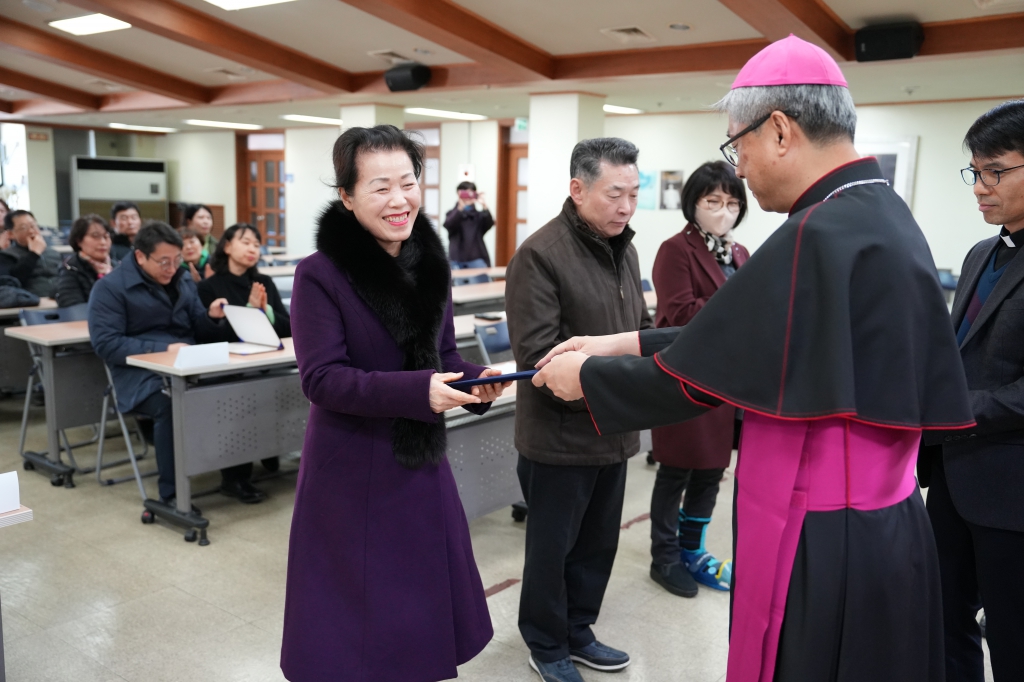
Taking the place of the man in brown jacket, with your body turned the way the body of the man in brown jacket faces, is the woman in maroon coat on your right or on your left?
on your left

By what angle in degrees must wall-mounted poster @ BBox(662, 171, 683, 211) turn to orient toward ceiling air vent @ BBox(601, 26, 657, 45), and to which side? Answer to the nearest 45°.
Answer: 0° — it already faces it

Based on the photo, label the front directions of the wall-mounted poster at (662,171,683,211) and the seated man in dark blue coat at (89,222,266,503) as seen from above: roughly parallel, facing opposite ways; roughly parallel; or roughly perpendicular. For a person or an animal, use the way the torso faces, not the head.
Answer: roughly perpendicular

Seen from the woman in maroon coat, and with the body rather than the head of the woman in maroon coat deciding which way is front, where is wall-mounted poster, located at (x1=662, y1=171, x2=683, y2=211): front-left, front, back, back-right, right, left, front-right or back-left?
back-left

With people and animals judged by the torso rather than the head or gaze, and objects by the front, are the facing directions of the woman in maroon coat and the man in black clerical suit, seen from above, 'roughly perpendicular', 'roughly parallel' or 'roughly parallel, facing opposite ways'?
roughly perpendicular

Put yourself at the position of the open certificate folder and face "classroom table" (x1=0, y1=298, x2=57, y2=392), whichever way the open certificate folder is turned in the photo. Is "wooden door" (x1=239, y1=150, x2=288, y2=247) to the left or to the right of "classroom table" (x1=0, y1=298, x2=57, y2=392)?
right

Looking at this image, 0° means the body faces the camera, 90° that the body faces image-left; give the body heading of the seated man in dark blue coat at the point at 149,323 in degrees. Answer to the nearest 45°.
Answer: approximately 315°

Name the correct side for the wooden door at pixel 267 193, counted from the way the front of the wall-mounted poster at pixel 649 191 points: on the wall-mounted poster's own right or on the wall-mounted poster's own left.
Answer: on the wall-mounted poster's own right

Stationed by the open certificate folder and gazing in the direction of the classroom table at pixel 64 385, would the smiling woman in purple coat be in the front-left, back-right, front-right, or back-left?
back-left

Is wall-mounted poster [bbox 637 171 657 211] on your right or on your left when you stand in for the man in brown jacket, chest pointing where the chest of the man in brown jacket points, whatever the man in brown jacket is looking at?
on your left
